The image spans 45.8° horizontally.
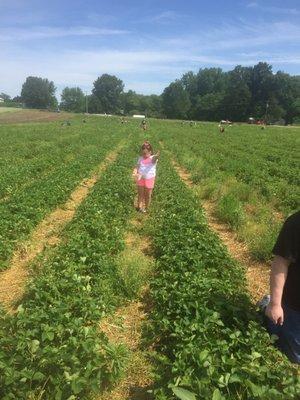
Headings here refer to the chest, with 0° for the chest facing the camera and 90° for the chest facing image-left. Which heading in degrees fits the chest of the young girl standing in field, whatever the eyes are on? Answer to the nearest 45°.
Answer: approximately 0°
